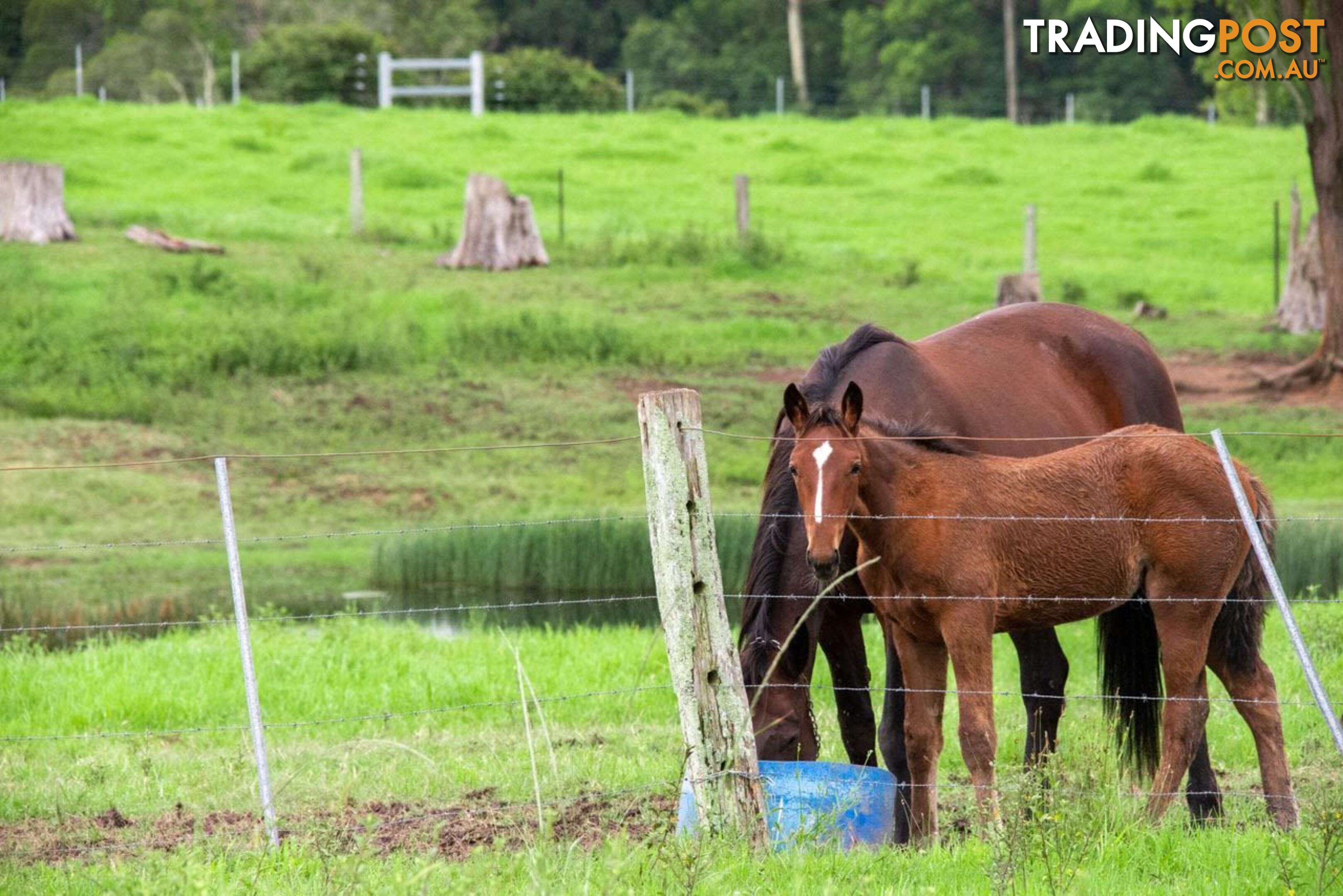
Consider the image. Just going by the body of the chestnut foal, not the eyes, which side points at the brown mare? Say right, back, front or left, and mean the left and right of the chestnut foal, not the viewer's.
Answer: right

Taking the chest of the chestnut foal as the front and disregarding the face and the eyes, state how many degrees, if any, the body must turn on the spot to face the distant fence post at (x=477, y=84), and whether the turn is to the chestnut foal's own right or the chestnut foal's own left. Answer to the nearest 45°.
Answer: approximately 90° to the chestnut foal's own right

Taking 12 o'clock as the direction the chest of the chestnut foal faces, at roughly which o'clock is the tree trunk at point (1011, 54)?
The tree trunk is roughly at 3 o'clock from the chestnut foal.

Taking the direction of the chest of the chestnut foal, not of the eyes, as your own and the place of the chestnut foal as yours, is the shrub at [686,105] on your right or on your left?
on your right

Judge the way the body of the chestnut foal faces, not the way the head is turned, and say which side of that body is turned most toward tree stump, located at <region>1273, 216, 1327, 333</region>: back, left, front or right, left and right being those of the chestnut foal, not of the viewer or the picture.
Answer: right

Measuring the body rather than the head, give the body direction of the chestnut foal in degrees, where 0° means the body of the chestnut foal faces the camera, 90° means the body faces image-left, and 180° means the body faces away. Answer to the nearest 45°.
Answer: approximately 90°

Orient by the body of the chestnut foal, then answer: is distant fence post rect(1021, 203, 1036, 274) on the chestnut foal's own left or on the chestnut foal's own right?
on the chestnut foal's own right

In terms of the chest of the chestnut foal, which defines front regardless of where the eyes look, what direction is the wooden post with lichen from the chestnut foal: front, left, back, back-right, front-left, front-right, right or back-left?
front-left

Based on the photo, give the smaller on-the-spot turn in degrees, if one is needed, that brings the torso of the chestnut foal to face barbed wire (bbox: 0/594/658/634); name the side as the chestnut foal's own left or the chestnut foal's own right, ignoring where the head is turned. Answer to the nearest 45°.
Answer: approximately 45° to the chestnut foal's own right

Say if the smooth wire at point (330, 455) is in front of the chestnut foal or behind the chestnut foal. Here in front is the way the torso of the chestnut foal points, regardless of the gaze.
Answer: in front

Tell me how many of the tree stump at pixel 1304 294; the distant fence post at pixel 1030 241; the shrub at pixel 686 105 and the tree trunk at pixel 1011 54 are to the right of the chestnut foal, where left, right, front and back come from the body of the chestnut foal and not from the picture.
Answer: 4

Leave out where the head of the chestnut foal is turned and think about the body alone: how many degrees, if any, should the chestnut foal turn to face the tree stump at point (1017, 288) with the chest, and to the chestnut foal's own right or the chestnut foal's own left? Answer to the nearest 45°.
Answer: approximately 90° to the chestnut foal's own right

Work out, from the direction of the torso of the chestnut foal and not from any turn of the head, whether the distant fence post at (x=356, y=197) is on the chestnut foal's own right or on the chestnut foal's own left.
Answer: on the chestnut foal's own right
